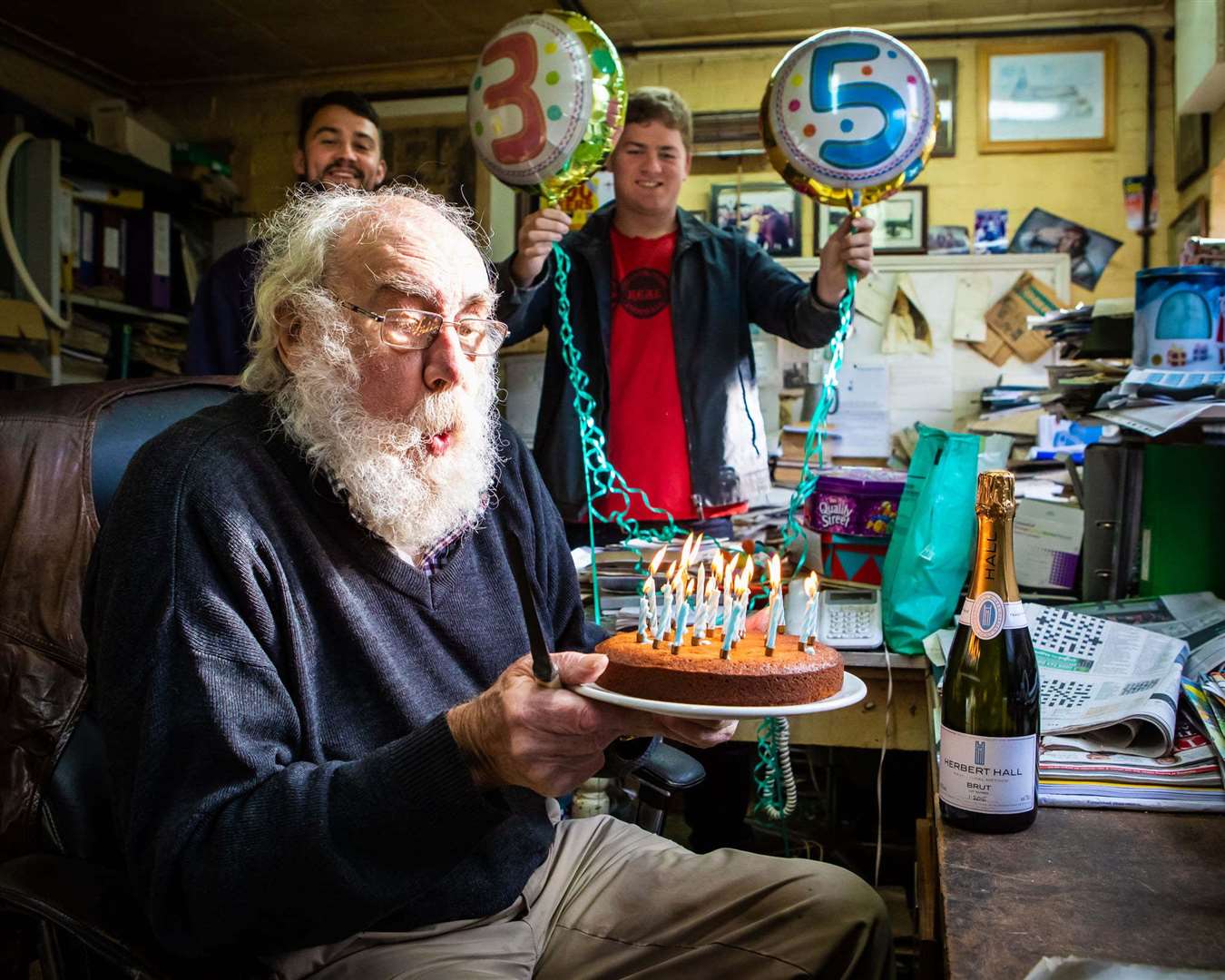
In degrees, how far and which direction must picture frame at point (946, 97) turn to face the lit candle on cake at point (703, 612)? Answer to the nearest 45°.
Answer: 0° — it already faces it

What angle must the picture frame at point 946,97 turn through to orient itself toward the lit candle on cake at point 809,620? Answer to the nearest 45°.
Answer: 0° — it already faces it

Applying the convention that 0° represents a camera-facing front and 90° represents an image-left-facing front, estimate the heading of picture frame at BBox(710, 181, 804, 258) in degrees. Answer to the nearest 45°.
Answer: approximately 0°
